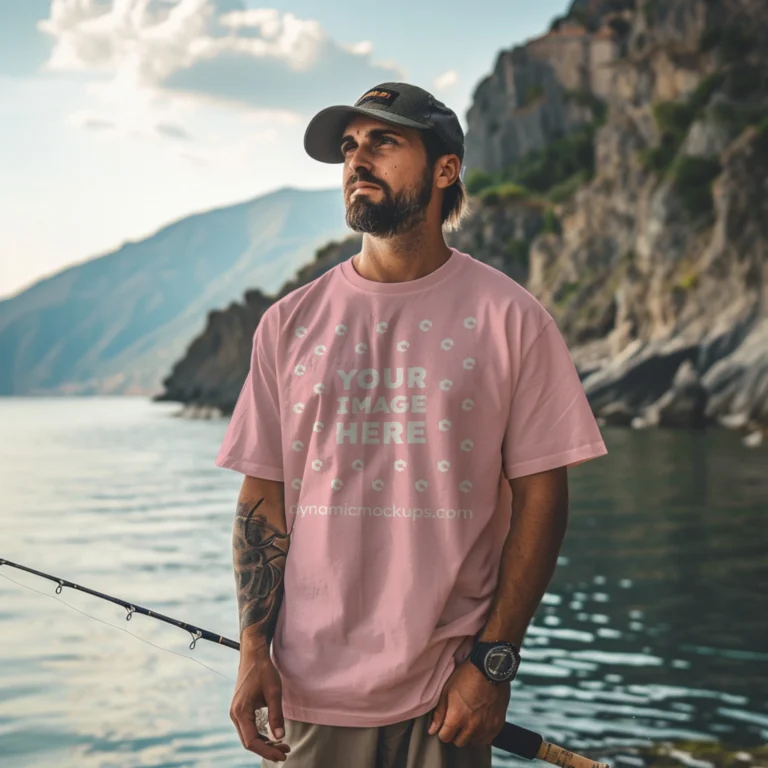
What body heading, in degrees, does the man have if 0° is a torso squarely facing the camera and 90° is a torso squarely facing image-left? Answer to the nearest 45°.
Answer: approximately 0°

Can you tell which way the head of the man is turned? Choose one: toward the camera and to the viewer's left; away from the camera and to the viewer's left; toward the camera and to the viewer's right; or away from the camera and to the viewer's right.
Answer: toward the camera and to the viewer's left
